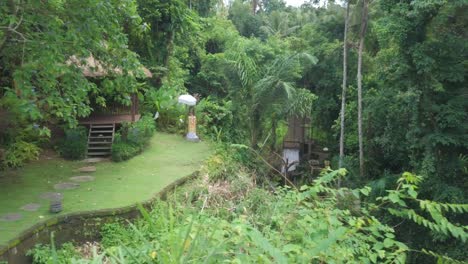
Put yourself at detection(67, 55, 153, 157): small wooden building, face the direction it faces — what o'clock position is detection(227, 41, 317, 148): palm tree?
The palm tree is roughly at 9 o'clock from the small wooden building.

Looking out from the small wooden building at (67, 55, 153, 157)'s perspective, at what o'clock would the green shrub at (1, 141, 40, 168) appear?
The green shrub is roughly at 2 o'clock from the small wooden building.

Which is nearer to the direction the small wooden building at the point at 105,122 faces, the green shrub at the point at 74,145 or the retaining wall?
the retaining wall

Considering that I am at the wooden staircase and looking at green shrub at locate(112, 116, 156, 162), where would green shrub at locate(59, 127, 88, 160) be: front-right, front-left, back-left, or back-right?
back-right

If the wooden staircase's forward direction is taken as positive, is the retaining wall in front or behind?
in front

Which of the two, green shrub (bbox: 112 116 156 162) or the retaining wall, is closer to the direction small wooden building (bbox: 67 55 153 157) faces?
the retaining wall

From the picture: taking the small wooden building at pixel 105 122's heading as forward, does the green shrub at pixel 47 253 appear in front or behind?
in front

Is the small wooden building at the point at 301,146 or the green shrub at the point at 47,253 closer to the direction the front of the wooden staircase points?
the green shrub

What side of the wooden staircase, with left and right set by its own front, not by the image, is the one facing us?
front

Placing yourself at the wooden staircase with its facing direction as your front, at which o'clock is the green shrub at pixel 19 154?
The green shrub is roughly at 2 o'clock from the wooden staircase.

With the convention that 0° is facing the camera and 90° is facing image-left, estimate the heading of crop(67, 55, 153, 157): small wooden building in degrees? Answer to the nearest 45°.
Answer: approximately 0°

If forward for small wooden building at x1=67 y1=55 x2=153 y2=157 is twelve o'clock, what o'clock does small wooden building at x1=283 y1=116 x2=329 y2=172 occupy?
small wooden building at x1=283 y1=116 x2=329 y2=172 is roughly at 8 o'clock from small wooden building at x1=67 y1=55 x2=153 y2=157.

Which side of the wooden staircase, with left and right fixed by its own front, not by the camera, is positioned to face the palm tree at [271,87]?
left
